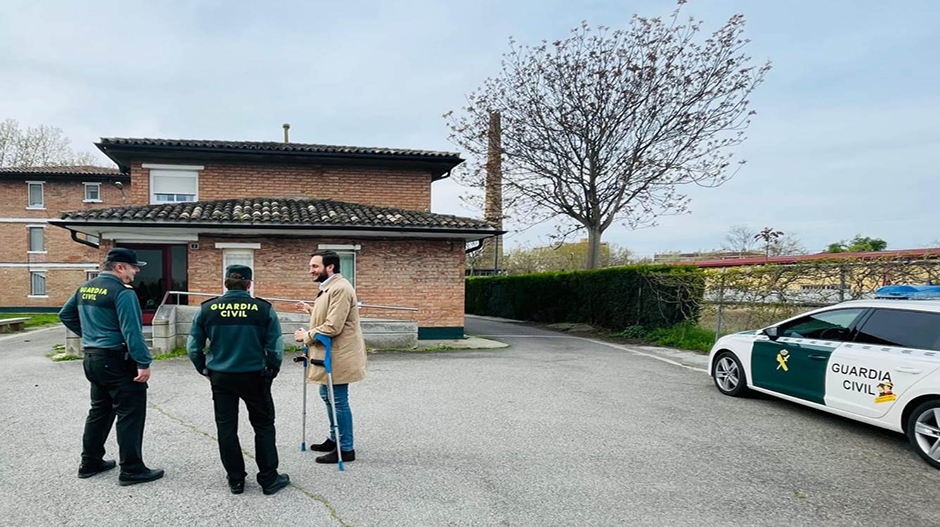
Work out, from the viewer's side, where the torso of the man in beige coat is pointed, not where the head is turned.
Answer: to the viewer's left

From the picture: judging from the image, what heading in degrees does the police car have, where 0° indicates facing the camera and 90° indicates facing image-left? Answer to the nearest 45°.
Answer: approximately 135°

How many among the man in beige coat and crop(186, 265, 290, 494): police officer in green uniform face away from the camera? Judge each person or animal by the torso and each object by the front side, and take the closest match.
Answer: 1

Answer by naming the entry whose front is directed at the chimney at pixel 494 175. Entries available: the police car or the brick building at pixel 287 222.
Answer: the police car

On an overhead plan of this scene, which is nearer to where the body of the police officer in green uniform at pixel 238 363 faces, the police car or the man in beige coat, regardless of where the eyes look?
the man in beige coat

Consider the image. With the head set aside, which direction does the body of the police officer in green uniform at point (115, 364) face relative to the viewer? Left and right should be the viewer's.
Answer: facing away from the viewer and to the right of the viewer

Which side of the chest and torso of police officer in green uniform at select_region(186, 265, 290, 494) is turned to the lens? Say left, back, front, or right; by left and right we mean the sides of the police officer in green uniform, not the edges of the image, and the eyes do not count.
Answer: back

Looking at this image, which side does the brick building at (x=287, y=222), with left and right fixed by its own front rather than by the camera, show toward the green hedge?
left

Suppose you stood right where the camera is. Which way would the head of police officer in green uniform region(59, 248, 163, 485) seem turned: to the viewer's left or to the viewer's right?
to the viewer's right

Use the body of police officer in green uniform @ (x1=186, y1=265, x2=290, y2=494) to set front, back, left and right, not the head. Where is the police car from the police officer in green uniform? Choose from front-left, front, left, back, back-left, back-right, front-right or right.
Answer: right

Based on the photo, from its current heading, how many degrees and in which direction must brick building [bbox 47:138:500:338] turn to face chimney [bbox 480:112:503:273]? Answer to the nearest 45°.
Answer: approximately 135° to its left

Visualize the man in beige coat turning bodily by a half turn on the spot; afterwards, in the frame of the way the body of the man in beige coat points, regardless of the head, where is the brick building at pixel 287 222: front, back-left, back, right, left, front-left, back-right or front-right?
left

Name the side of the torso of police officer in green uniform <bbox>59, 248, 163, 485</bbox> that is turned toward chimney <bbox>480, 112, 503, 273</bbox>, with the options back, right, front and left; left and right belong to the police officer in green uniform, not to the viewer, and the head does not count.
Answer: front
